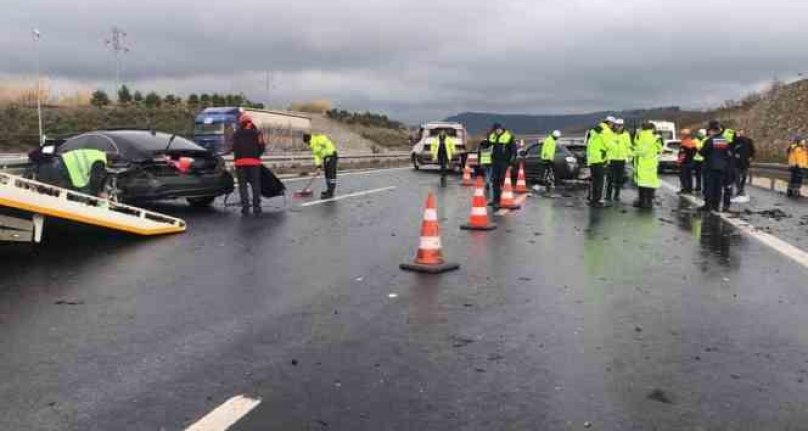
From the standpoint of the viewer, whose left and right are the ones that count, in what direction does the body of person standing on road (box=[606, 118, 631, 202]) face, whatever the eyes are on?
facing the viewer and to the left of the viewer

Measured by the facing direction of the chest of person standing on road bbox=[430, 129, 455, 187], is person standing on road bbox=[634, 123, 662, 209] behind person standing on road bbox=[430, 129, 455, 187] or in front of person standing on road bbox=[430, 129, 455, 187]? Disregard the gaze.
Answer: in front

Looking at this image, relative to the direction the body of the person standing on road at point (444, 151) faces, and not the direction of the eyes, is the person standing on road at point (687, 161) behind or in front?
in front

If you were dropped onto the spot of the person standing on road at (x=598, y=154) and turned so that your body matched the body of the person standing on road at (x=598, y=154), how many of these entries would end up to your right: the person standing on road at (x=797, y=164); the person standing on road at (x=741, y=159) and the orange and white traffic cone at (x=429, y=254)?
1

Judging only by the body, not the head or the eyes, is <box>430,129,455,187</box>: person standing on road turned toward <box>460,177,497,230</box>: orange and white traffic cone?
yes

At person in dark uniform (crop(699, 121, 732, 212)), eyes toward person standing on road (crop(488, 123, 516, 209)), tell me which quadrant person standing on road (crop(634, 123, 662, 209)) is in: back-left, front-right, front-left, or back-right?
front-right

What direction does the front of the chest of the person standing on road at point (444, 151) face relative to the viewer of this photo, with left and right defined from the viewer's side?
facing the viewer

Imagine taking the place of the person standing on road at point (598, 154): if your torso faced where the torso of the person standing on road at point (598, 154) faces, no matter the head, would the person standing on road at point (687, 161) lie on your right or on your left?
on your left
